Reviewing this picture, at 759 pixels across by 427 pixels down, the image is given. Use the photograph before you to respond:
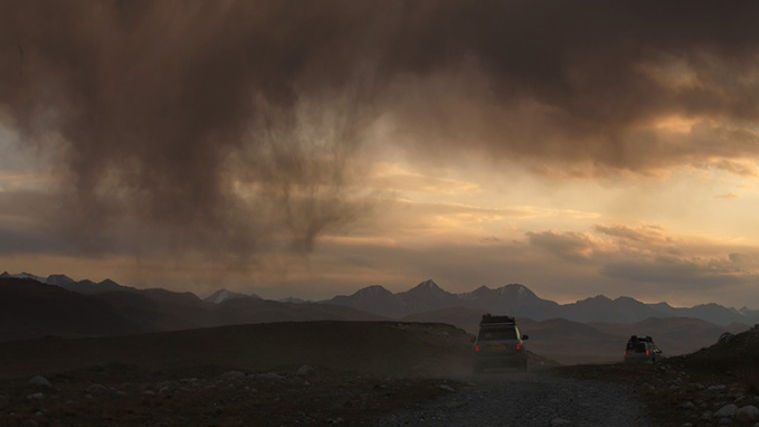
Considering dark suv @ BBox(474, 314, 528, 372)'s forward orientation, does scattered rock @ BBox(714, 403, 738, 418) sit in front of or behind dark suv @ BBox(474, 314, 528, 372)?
behind

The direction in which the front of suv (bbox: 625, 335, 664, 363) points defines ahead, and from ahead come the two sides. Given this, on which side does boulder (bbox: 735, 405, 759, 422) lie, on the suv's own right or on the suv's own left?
on the suv's own right

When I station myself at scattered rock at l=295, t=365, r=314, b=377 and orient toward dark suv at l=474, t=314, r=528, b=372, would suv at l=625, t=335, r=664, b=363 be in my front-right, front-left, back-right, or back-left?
front-left

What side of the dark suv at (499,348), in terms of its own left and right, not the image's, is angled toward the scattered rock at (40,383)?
left

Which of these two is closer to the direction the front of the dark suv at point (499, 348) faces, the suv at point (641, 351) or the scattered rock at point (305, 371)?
the suv

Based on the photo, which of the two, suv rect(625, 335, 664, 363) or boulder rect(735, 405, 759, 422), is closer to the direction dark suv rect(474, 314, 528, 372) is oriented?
the suv

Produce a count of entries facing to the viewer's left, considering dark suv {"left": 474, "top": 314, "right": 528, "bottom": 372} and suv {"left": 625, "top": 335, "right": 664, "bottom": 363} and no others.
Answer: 0

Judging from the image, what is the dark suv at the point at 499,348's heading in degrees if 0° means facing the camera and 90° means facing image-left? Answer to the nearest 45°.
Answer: approximately 180°
